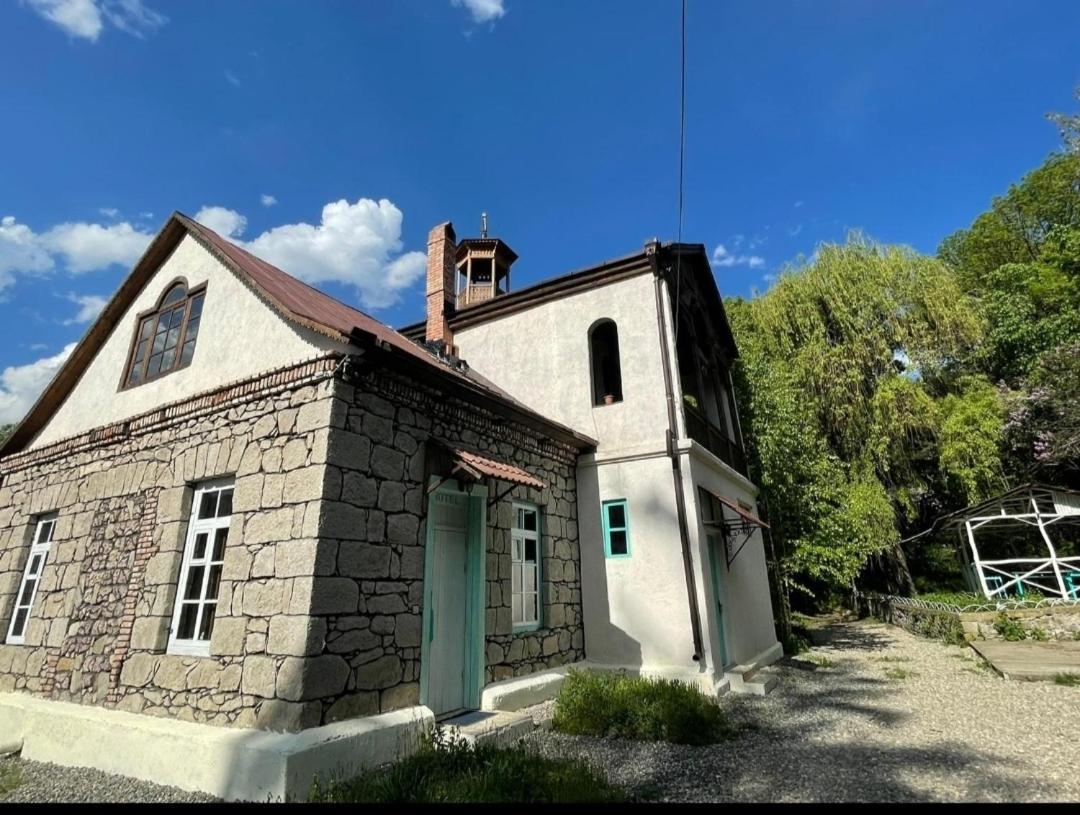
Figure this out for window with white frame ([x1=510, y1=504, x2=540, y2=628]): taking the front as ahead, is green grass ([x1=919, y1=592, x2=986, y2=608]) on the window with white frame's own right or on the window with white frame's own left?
on the window with white frame's own left

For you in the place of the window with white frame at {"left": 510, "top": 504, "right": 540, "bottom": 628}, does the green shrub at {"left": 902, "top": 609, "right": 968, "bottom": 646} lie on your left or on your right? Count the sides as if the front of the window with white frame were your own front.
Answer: on your left

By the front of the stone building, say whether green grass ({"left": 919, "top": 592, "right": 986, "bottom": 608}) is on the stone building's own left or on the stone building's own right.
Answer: on the stone building's own left

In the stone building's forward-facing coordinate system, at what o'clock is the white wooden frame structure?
The white wooden frame structure is roughly at 10 o'clock from the stone building.

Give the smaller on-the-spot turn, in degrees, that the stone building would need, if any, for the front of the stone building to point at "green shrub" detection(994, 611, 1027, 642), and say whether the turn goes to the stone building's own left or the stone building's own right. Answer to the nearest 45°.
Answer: approximately 45° to the stone building's own left

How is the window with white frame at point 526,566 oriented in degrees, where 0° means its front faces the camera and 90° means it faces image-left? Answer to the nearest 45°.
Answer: approximately 315°

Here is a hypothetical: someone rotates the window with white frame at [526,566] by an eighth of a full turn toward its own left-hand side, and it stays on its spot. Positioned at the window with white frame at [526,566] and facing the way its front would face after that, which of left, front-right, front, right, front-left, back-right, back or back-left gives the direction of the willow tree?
front-left

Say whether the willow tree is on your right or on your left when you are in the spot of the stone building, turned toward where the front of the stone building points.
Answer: on your left

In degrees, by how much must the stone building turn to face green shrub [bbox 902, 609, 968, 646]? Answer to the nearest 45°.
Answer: approximately 45° to its left

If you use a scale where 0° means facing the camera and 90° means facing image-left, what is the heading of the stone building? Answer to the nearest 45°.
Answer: approximately 315°
